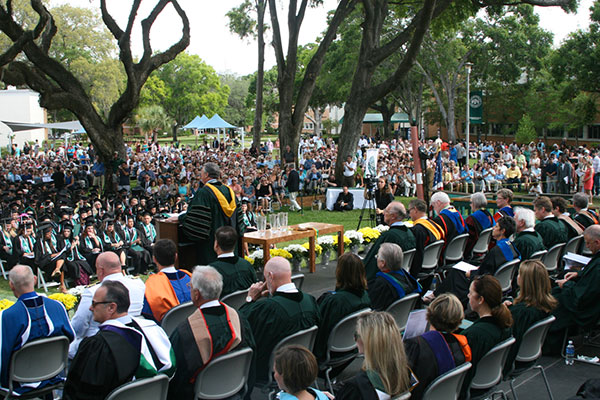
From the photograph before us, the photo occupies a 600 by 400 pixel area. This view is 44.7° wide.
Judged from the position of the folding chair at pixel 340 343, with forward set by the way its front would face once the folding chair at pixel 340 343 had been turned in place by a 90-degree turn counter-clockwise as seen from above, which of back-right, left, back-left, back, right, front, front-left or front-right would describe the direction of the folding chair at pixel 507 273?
back

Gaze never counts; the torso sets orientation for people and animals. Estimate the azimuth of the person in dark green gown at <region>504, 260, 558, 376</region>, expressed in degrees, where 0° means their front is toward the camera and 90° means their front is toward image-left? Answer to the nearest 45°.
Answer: approximately 135°

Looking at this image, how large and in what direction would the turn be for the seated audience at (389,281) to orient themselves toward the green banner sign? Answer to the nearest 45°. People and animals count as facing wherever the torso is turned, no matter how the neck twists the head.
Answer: approximately 45° to their right

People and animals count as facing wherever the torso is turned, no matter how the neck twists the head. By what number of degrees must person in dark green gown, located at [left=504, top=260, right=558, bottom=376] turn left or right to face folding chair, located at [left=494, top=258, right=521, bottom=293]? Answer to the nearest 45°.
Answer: approximately 45° to their right

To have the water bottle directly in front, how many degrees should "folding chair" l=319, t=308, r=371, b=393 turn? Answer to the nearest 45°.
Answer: approximately 90° to its right

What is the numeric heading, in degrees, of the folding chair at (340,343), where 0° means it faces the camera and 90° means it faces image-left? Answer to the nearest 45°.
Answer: approximately 135°

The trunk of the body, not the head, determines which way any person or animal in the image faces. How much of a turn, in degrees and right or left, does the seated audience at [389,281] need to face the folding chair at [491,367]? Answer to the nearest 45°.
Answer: approximately 180°

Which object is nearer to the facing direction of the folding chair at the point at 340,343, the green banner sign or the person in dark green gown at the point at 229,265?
the person in dark green gown

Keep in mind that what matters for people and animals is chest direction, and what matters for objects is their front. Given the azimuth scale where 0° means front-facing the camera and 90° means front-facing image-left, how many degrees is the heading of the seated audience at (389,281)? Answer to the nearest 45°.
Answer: approximately 135°
